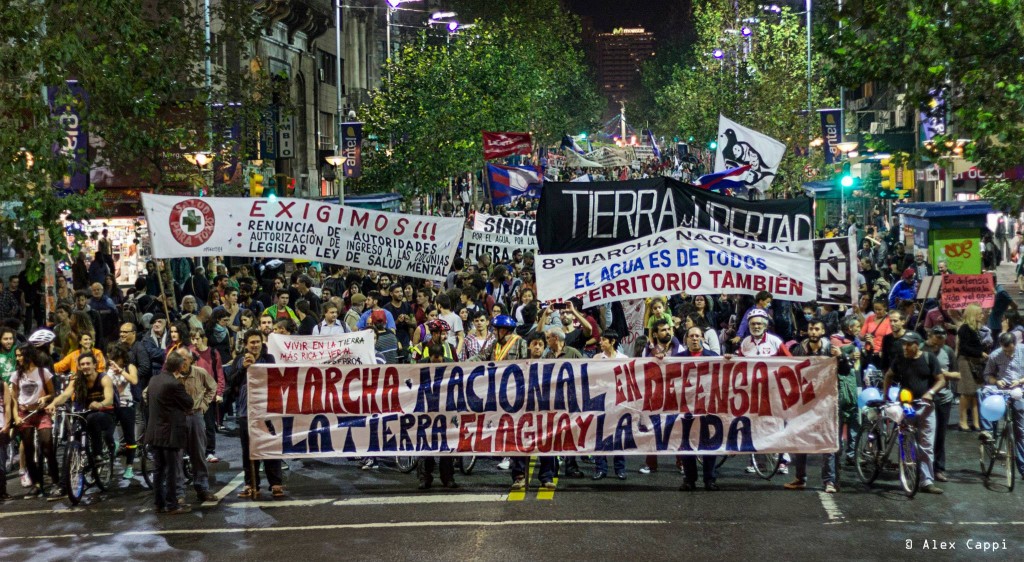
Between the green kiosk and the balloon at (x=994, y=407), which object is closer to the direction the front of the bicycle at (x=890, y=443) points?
the balloon

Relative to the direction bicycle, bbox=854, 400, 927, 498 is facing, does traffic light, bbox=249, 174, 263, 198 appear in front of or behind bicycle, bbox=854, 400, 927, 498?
behind

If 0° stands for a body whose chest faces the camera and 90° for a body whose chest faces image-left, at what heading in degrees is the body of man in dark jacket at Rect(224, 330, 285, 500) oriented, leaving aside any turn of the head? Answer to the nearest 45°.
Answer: approximately 0°

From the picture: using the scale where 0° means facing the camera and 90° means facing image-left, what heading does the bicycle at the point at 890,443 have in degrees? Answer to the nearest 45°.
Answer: approximately 315°

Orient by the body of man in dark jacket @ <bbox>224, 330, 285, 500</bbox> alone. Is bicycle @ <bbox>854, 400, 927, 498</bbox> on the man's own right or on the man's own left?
on the man's own left

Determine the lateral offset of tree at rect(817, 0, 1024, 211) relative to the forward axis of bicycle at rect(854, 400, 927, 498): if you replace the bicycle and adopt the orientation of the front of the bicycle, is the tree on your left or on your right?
on your left

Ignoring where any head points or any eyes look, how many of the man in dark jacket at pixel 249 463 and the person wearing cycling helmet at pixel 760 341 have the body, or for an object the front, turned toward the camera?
2

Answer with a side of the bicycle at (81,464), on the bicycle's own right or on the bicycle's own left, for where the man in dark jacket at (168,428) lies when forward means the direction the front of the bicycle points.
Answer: on the bicycle's own left

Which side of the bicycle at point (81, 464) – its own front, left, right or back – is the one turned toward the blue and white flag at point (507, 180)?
back
